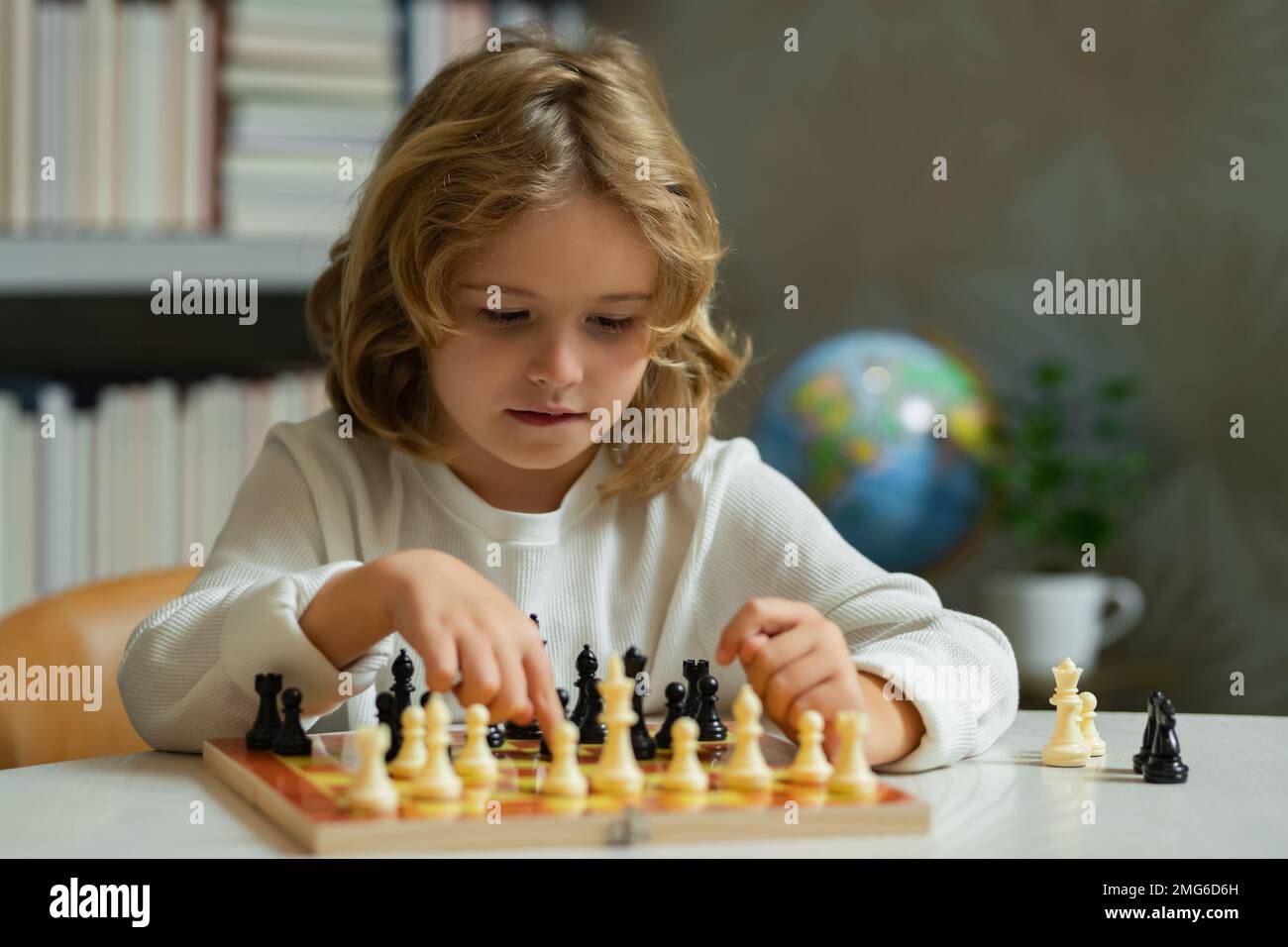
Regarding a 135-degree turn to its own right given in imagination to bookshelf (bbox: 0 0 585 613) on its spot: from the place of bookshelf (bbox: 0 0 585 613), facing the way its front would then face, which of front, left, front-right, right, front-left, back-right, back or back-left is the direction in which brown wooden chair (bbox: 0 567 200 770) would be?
back-left

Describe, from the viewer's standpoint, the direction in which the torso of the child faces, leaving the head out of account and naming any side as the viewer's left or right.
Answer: facing the viewer

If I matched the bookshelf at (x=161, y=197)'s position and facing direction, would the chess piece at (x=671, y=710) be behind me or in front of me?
in front

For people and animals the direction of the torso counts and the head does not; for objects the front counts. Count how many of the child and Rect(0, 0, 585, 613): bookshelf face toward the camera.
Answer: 2

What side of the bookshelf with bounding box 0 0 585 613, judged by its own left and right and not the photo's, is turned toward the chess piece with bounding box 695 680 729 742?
front

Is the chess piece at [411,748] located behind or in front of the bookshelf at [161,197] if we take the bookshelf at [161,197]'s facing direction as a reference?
in front
